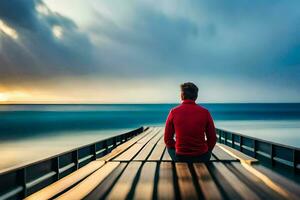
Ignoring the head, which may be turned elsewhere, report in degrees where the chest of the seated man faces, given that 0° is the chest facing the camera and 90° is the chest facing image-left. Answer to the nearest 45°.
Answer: approximately 180°

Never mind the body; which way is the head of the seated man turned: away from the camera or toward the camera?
away from the camera
